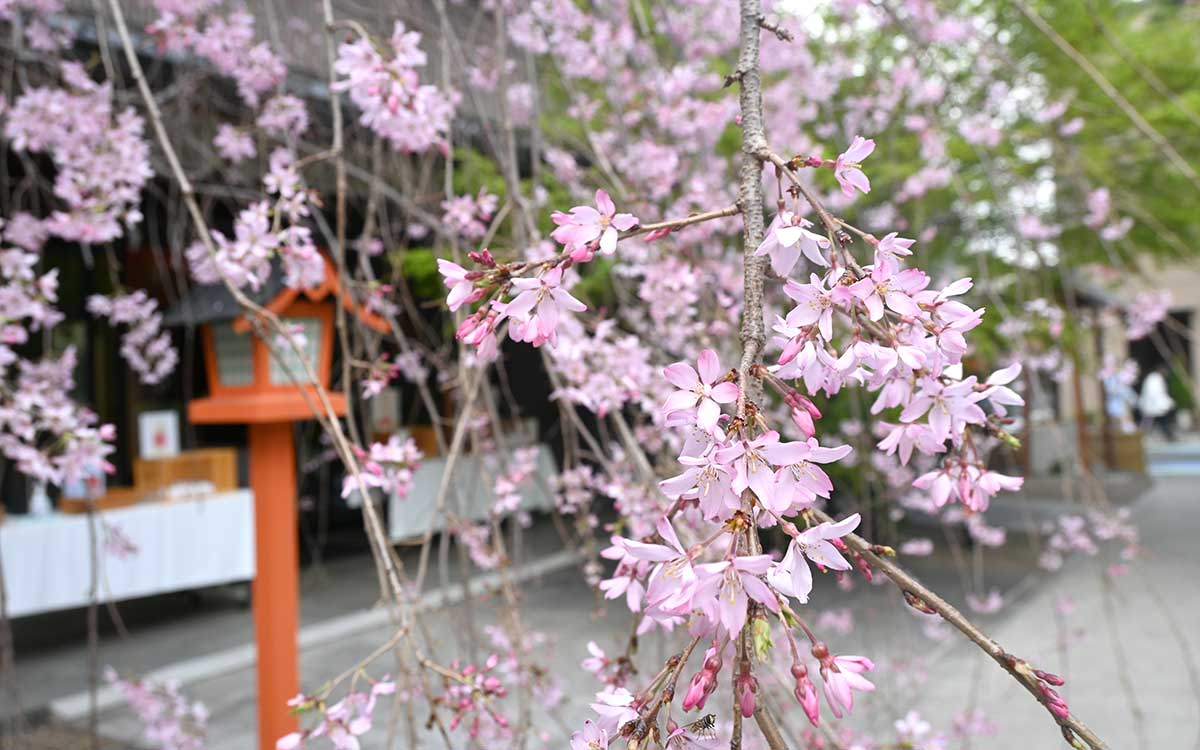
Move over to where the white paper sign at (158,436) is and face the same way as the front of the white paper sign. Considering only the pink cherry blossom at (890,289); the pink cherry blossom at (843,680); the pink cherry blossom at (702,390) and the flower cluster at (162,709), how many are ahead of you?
4

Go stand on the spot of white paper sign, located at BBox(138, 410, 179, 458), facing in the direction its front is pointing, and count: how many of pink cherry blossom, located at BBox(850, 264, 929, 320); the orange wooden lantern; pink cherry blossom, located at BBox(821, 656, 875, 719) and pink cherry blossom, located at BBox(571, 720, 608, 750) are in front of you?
4

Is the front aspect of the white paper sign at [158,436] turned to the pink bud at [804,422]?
yes

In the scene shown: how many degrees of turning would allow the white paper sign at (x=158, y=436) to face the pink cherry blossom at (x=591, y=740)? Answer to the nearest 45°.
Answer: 0° — it already faces it

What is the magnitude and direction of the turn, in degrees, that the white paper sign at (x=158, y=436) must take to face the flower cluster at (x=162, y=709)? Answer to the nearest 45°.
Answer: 0° — it already faces it

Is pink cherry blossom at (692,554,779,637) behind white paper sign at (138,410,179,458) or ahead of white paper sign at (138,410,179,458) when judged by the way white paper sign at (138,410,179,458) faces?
ahead

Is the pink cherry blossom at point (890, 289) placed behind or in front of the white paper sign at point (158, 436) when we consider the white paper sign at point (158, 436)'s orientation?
in front

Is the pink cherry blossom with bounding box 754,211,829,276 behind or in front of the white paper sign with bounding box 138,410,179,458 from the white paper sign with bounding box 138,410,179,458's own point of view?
in front

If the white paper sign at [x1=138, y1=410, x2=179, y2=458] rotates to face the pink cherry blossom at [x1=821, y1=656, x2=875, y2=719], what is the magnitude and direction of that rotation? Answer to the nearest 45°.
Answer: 0° — it already faces it

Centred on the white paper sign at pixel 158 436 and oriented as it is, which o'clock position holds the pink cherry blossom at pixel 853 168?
The pink cherry blossom is roughly at 12 o'clock from the white paper sign.
